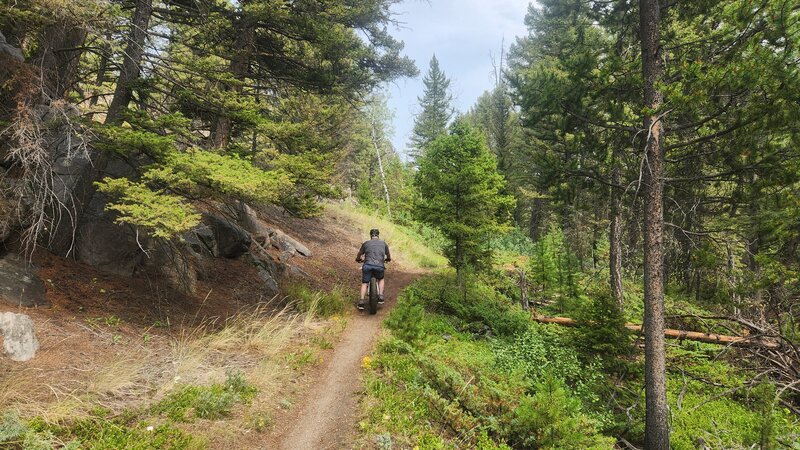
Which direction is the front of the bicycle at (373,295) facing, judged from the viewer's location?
facing away from the viewer

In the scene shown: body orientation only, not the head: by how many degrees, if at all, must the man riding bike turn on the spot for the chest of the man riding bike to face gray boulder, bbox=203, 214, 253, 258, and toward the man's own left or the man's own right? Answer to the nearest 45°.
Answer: approximately 90° to the man's own left

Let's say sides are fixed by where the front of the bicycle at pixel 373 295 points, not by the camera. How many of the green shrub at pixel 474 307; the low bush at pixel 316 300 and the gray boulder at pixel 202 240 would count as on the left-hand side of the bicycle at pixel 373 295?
2

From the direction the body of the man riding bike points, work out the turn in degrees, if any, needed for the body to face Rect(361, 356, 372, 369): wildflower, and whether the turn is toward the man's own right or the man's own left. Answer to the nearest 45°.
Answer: approximately 180°

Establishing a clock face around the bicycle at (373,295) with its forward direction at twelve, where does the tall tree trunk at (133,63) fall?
The tall tree trunk is roughly at 8 o'clock from the bicycle.

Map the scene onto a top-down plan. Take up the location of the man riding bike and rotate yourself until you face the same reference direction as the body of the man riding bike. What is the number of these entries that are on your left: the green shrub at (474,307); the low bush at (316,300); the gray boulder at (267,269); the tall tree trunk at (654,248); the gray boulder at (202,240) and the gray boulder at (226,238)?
4

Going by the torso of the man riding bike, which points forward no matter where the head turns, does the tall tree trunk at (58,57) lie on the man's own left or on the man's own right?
on the man's own left

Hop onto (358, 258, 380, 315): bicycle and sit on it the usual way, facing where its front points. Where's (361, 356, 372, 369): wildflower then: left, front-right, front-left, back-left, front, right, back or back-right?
back

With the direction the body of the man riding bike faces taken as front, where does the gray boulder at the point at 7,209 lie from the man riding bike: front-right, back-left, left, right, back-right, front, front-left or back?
back-left

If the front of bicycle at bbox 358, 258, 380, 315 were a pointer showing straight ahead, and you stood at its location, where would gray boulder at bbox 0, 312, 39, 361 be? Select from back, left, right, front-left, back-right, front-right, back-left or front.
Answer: back-left

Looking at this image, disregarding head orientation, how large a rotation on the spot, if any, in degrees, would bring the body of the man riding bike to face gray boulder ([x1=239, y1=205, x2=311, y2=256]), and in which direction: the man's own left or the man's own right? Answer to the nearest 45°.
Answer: approximately 45° to the man's own left

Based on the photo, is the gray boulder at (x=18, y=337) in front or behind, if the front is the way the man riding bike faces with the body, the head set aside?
behind

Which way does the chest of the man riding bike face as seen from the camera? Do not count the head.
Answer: away from the camera
